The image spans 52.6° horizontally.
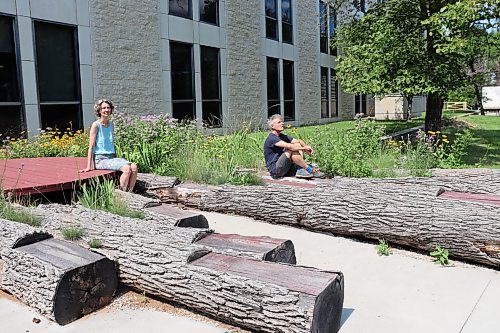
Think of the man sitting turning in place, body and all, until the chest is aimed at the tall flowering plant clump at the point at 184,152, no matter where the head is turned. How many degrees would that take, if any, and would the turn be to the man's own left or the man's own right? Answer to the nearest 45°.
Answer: approximately 135° to the man's own left

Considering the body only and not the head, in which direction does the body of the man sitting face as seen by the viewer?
to the viewer's right

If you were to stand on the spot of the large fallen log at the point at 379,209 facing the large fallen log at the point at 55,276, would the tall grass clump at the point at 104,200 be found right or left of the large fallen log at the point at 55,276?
right

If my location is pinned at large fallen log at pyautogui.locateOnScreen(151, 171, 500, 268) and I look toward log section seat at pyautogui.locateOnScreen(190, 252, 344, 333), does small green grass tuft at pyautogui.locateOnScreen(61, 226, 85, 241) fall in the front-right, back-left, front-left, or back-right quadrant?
front-right

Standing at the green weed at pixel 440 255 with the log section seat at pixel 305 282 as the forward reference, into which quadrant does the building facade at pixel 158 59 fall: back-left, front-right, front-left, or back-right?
back-right

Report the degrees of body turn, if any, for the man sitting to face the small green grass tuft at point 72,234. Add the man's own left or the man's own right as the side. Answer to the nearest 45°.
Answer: approximately 135° to the man's own right

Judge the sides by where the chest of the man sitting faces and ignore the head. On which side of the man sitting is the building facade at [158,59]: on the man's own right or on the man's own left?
on the man's own left

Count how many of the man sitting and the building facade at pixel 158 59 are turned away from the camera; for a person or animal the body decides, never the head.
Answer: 0

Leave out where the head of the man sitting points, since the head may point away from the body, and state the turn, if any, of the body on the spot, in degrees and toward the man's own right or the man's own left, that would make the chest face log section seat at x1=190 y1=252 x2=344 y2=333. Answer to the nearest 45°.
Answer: approximately 90° to the man's own right

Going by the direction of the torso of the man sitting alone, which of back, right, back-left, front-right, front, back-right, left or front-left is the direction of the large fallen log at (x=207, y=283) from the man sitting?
right

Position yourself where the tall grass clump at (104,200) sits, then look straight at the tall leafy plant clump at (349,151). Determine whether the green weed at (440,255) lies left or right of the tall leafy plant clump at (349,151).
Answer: right

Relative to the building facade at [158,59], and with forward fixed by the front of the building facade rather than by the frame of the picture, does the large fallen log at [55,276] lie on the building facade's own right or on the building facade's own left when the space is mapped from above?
on the building facade's own right

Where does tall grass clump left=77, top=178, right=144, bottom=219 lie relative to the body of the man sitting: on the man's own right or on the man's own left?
on the man's own right

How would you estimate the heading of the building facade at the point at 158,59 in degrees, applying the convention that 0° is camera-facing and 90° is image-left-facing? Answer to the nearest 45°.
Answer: approximately 315°

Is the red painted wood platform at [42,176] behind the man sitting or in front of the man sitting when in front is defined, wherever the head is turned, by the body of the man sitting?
behind
